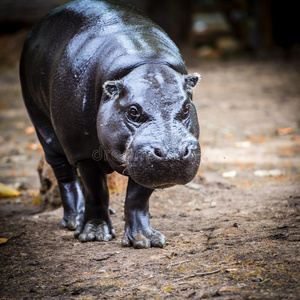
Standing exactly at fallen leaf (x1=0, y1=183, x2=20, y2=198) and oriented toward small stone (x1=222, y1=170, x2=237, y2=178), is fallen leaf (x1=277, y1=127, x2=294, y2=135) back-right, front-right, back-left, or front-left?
front-left

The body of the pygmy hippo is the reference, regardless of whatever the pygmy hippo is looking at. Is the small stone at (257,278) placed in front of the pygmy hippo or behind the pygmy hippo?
in front

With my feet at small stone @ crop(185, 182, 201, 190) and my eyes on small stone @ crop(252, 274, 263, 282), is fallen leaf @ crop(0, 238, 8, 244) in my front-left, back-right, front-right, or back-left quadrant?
front-right

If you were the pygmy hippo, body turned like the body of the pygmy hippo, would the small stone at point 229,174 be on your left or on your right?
on your left

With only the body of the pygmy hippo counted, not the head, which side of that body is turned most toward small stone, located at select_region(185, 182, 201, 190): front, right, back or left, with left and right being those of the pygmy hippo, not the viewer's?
left

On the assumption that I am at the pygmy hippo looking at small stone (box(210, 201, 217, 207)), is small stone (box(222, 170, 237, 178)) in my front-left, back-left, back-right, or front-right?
front-left

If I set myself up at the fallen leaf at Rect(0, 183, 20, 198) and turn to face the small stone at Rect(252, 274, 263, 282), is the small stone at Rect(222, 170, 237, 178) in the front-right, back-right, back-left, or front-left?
front-left

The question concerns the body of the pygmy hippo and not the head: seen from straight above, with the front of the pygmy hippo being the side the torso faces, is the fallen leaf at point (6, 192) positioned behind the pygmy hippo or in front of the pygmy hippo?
behind

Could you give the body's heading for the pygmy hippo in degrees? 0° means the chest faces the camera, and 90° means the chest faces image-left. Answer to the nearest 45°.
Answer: approximately 315°

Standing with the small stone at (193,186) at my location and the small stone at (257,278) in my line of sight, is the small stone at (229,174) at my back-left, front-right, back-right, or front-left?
back-left

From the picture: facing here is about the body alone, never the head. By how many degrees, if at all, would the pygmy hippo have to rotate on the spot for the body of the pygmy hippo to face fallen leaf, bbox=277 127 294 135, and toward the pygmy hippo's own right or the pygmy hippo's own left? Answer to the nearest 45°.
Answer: approximately 90° to the pygmy hippo's own left
